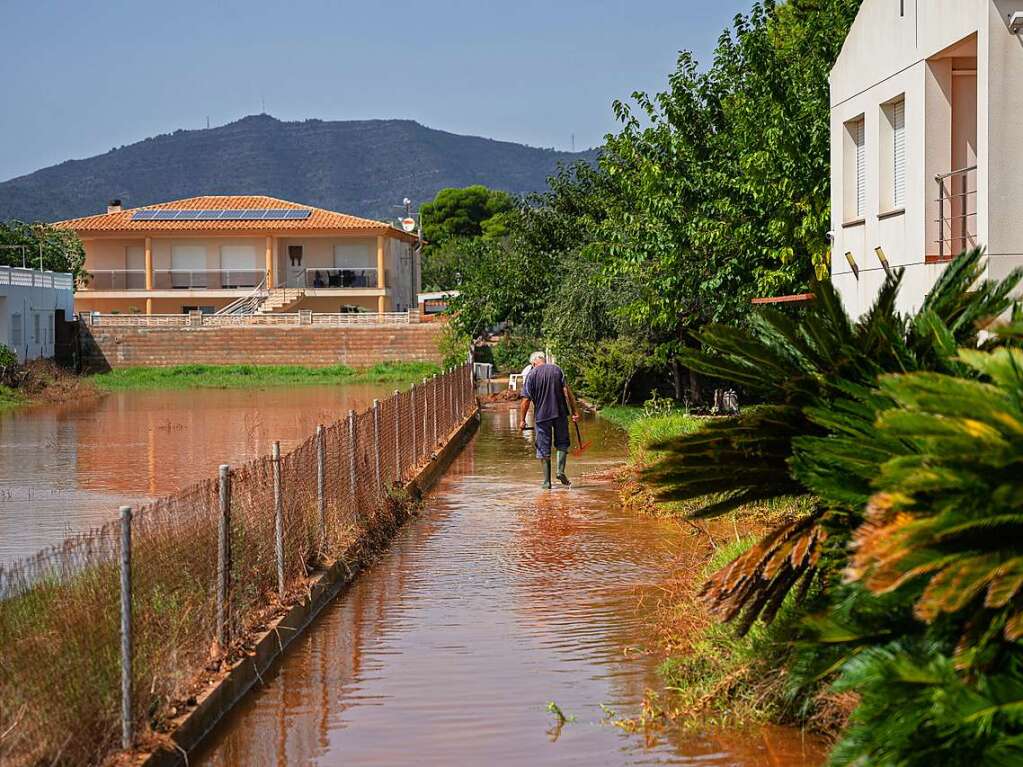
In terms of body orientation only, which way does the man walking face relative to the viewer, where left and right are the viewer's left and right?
facing away from the viewer

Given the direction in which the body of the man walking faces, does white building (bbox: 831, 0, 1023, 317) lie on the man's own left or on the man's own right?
on the man's own right
